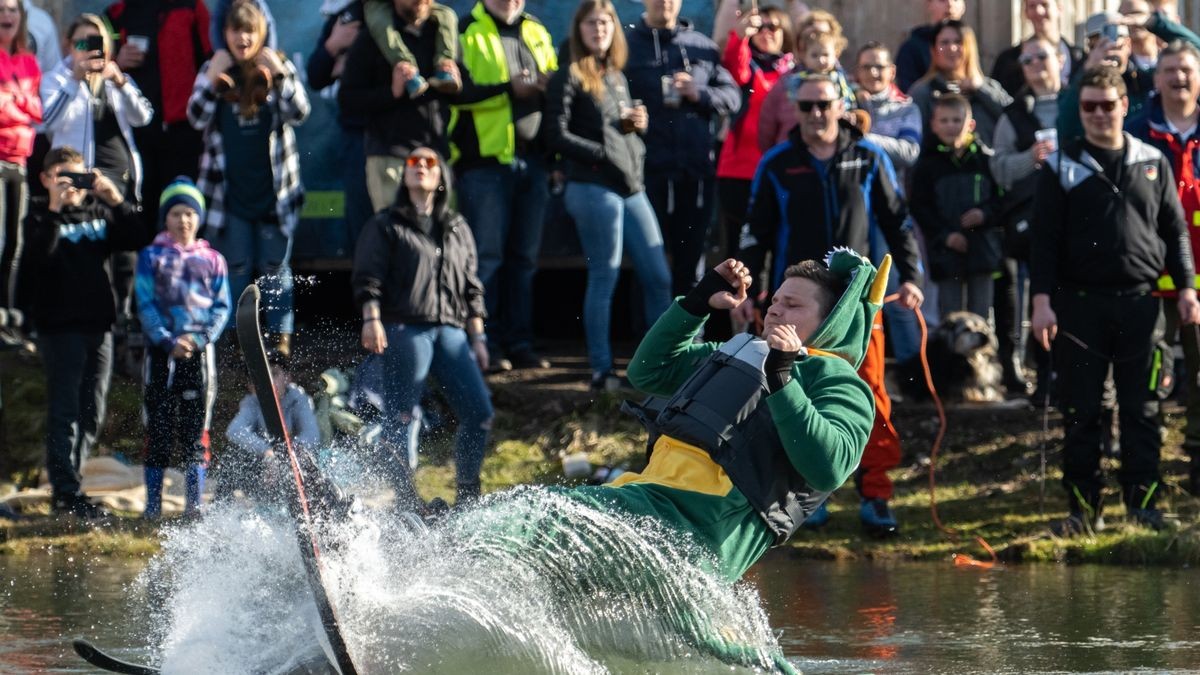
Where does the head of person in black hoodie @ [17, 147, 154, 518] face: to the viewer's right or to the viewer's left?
to the viewer's right

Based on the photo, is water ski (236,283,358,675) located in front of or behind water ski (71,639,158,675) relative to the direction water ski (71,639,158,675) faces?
behind

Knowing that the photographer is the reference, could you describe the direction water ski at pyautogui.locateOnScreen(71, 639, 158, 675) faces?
facing to the left of the viewer

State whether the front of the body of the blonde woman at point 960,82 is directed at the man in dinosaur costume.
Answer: yes

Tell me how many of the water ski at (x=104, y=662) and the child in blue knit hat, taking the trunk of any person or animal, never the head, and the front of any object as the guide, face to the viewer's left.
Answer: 1

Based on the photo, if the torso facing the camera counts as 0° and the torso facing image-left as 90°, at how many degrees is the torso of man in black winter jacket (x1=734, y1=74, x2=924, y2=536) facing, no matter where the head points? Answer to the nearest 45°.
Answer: approximately 0°
